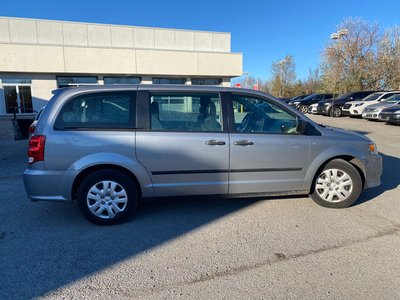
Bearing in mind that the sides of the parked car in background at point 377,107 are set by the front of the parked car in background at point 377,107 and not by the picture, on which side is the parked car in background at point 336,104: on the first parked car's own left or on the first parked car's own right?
on the first parked car's own right

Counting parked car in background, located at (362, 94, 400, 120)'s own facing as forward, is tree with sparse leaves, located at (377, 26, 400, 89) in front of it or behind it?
behind

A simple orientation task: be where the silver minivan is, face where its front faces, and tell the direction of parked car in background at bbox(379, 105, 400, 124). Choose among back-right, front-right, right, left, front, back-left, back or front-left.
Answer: front-left

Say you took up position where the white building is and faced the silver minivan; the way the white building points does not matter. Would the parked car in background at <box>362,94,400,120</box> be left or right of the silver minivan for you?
left

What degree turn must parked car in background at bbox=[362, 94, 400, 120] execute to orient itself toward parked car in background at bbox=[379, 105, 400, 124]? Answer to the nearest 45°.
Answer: approximately 45° to its left

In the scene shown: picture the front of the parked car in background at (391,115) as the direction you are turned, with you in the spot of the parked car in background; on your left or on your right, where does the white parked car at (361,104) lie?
on your right

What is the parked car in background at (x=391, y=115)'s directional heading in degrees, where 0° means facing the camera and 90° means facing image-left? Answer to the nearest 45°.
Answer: approximately 45°

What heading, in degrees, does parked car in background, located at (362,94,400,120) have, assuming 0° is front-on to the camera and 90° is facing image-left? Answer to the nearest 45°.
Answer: approximately 45°

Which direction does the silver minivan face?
to the viewer's right

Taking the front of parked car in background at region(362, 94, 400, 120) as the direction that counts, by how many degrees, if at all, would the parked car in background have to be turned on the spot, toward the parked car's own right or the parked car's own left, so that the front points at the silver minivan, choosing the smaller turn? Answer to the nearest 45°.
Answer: approximately 45° to the parked car's own left

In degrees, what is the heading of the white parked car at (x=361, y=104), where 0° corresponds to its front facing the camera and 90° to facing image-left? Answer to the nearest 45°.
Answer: approximately 45°

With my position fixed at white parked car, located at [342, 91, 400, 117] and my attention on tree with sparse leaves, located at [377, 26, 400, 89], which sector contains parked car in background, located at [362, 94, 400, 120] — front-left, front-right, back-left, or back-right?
back-right

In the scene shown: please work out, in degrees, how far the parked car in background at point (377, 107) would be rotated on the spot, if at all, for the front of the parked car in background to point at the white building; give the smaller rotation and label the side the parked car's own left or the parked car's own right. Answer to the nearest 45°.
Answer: approximately 45° to the parked car's own right
